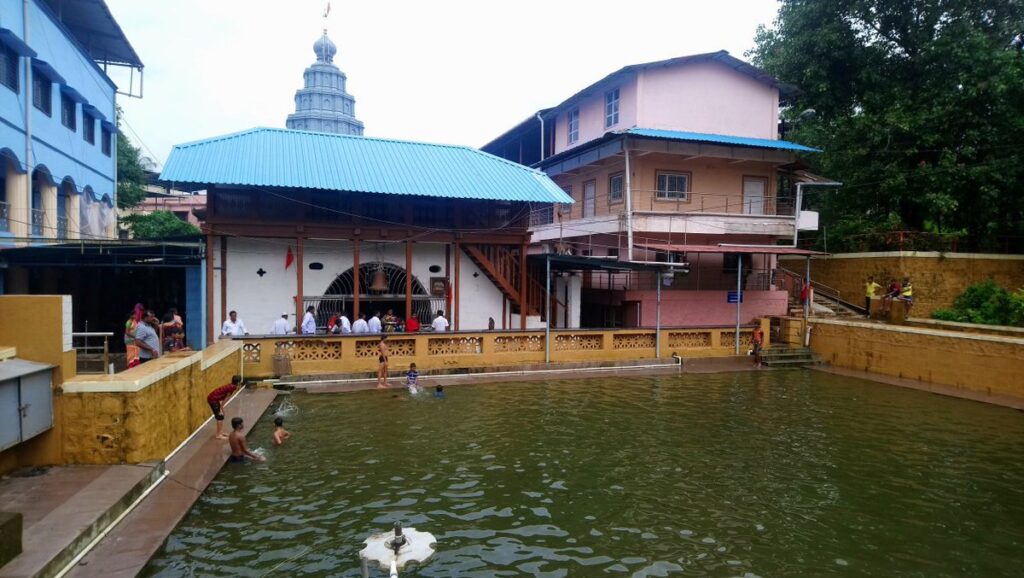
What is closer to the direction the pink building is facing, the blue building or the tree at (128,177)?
the blue building

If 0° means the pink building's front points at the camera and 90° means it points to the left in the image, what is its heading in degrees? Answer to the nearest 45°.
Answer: approximately 45°

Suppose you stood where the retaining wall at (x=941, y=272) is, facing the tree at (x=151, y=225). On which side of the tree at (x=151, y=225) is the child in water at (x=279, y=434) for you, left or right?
left

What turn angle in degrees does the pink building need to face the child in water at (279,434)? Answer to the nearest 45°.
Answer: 0° — it already faces them

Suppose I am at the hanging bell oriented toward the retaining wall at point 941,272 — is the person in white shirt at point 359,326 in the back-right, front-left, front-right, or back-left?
back-right
